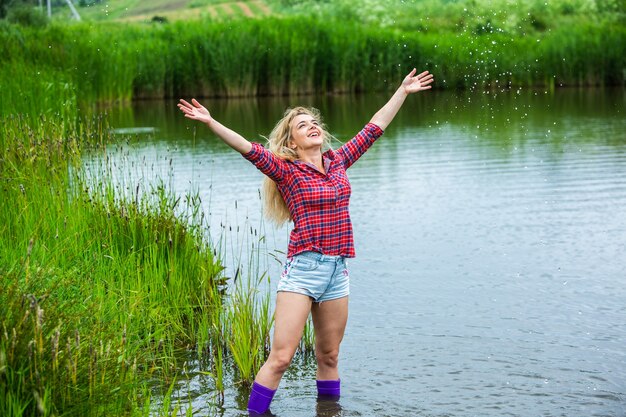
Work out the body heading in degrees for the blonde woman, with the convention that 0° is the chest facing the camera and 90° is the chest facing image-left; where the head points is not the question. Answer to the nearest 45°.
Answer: approximately 315°
